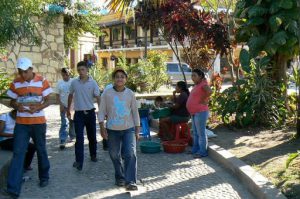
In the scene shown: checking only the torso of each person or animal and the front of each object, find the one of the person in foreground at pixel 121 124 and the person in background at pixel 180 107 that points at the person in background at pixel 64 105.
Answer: the person in background at pixel 180 107

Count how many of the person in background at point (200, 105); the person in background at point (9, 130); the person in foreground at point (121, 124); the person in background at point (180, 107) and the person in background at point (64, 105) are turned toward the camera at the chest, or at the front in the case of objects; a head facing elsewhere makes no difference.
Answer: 2

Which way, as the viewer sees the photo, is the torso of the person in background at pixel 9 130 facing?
to the viewer's right

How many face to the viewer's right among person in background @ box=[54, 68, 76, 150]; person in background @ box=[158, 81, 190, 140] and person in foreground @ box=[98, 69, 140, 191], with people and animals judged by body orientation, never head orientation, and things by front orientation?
0

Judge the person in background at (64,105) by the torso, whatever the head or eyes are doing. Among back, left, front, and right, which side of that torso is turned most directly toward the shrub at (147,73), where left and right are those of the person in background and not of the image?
back

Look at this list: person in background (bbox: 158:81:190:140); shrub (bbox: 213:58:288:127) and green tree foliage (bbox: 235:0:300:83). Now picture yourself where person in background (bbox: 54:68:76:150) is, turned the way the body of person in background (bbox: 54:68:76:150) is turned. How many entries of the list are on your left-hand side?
3

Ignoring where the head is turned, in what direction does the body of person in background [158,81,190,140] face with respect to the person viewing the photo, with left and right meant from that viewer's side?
facing to the left of the viewer

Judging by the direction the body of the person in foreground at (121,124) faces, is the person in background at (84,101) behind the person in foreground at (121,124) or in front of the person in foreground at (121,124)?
behind

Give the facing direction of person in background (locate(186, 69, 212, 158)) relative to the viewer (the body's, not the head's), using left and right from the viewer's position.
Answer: facing to the left of the viewer

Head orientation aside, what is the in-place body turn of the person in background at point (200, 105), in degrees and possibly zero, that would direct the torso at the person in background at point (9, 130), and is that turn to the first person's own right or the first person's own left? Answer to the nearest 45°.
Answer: approximately 45° to the first person's own left

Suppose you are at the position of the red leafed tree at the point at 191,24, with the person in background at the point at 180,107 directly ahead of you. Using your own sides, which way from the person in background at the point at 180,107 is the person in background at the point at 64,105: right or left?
right

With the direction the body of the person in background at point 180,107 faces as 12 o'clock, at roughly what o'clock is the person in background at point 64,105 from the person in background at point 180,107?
the person in background at point 64,105 is roughly at 12 o'clock from the person in background at point 180,107.

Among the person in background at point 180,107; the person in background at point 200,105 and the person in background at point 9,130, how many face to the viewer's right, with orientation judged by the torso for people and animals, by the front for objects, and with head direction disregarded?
1

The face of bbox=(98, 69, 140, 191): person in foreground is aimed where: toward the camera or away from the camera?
toward the camera

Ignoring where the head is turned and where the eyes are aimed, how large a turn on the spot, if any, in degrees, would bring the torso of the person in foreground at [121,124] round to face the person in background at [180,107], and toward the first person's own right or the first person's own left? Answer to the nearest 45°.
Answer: approximately 135° to the first person's own left

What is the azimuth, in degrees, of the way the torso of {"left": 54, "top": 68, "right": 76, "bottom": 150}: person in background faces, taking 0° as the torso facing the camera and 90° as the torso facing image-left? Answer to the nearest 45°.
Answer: approximately 0°
